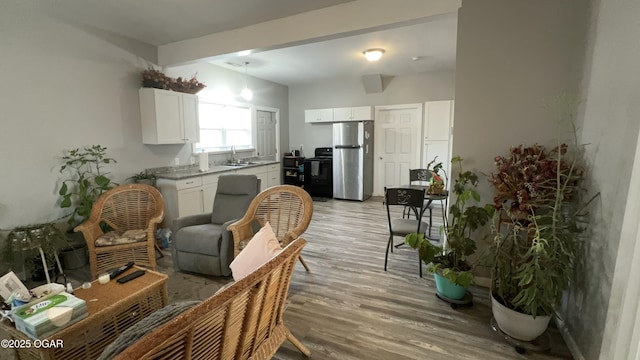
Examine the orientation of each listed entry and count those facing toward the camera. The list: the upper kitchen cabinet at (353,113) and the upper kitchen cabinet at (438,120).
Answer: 2

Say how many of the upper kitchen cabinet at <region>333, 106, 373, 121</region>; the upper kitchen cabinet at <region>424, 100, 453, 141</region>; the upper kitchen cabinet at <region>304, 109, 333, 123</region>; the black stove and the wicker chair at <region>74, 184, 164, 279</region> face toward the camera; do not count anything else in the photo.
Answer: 5

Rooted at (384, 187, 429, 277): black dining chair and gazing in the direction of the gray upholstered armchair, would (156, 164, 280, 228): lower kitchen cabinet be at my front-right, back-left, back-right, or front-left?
front-right

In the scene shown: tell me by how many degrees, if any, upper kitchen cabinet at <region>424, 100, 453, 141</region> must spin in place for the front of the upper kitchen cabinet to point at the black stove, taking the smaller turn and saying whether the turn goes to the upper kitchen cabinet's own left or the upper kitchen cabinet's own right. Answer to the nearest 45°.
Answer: approximately 90° to the upper kitchen cabinet's own right

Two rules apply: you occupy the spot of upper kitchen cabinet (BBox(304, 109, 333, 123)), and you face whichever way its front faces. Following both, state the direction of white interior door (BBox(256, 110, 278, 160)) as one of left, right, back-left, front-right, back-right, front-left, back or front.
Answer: right

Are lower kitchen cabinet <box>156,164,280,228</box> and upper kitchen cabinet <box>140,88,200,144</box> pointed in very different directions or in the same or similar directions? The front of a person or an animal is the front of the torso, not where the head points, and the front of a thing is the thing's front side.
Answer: same or similar directions

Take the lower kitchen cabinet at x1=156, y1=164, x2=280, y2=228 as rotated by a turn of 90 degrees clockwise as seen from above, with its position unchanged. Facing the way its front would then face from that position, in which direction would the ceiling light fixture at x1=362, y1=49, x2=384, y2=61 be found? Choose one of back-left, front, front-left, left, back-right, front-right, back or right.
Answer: back-left

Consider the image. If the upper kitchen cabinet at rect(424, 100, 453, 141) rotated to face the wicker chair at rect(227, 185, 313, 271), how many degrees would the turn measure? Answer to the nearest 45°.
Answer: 0° — it already faces it

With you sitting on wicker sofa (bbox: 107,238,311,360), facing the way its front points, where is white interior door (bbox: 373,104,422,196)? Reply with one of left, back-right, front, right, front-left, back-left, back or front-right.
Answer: right

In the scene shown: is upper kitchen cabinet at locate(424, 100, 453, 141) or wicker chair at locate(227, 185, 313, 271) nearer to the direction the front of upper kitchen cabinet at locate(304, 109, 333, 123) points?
the wicker chair

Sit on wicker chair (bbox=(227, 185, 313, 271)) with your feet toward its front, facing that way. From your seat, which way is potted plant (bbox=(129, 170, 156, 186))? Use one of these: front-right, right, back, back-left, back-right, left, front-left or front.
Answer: right

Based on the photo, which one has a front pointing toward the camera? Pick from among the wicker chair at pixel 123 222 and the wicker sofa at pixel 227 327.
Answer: the wicker chair at pixel 123 222

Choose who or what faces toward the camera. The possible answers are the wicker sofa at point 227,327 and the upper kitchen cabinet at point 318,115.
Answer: the upper kitchen cabinet

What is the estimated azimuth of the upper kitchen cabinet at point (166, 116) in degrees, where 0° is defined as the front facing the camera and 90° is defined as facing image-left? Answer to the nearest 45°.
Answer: approximately 315°

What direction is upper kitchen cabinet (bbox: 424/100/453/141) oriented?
toward the camera

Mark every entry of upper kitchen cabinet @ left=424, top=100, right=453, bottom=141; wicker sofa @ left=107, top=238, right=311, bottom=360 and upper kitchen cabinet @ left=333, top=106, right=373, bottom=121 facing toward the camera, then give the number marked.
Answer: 2

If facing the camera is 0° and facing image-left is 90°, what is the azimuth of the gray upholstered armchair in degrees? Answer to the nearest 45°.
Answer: approximately 45°

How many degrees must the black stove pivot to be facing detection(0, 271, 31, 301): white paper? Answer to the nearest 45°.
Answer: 0° — it already faces it

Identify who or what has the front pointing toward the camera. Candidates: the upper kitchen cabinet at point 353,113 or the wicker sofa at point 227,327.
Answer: the upper kitchen cabinet

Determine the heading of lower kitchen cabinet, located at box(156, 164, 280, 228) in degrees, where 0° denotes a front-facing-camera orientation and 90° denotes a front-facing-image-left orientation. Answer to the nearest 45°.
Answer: approximately 315°

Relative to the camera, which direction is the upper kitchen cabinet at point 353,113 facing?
toward the camera

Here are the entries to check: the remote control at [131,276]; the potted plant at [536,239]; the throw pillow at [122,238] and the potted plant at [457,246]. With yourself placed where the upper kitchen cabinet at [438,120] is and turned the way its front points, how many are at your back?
0

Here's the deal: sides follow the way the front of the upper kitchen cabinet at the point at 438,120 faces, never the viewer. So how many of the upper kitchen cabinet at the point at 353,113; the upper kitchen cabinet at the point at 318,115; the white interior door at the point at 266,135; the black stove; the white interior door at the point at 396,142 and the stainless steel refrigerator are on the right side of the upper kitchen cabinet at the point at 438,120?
6
